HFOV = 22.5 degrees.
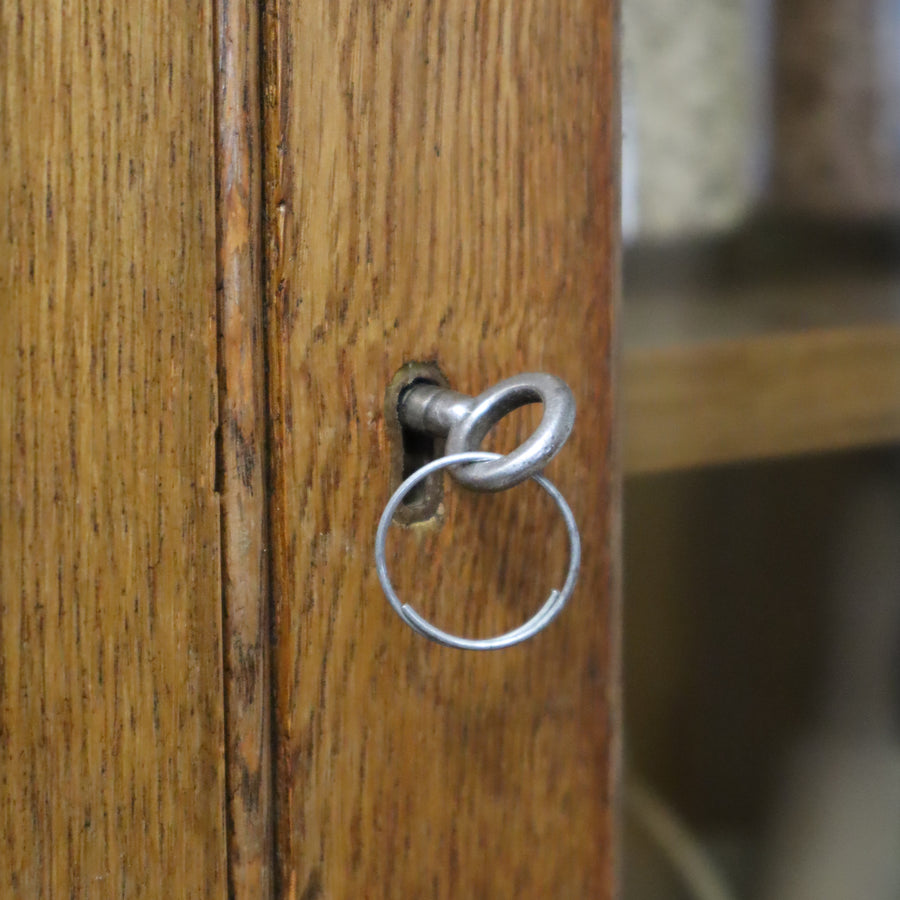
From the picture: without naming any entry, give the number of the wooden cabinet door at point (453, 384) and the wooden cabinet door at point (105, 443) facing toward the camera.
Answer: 2

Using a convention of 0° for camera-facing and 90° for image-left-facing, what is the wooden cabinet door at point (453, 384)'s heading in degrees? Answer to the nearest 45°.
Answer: approximately 0°
